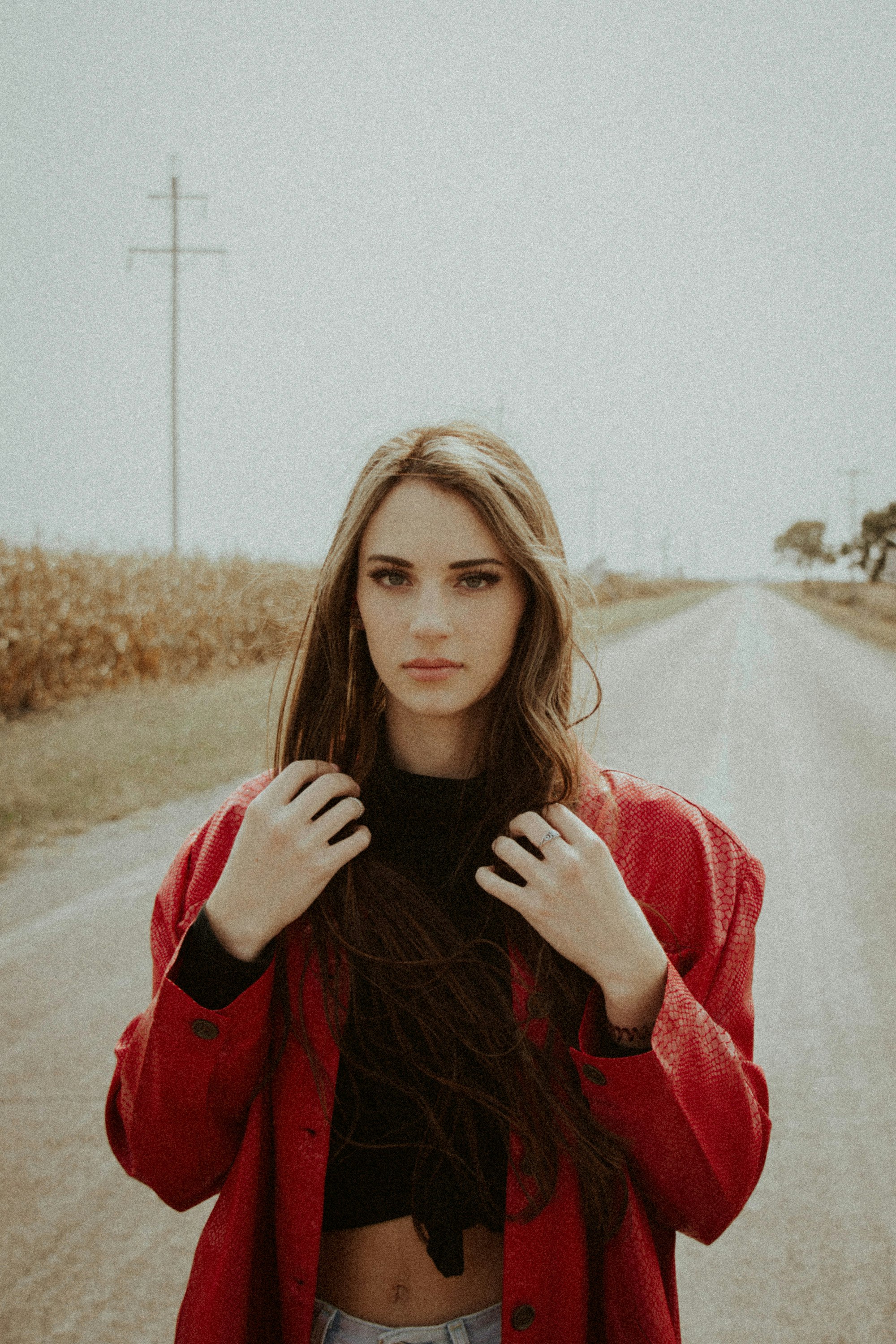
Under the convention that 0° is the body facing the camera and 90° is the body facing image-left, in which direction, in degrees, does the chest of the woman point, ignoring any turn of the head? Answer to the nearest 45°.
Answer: approximately 0°
